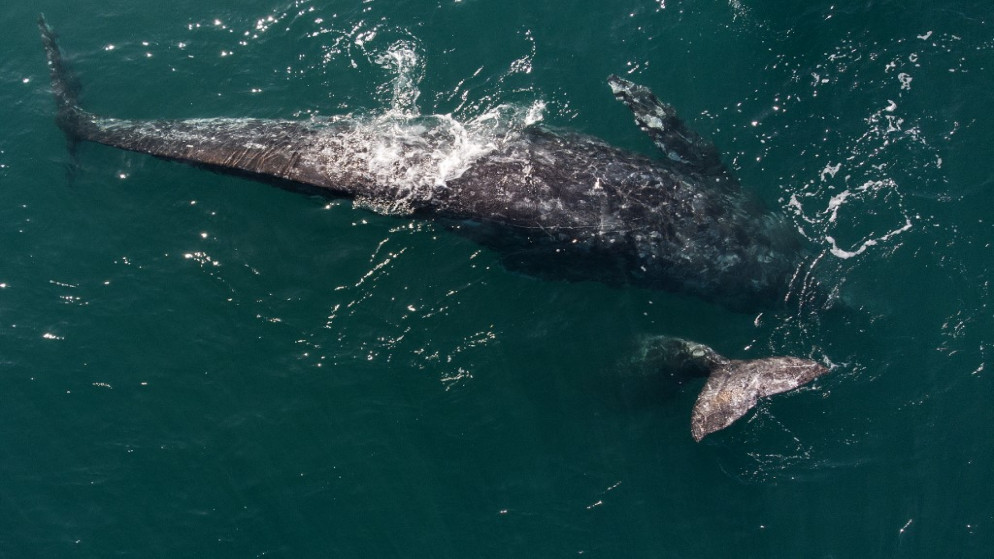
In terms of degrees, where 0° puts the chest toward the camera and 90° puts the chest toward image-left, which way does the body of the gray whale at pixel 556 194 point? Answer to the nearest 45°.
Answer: approximately 270°
